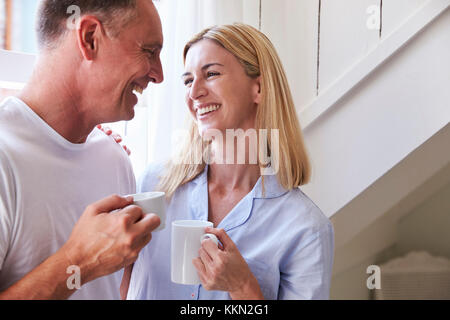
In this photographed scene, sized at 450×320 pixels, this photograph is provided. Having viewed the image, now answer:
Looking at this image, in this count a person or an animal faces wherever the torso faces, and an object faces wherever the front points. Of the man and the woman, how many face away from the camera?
0

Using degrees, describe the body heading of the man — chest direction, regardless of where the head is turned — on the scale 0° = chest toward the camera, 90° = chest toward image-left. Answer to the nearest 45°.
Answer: approximately 315°

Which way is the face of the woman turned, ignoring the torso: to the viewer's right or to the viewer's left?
to the viewer's left

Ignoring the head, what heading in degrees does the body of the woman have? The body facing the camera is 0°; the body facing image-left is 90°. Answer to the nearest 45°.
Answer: approximately 45°

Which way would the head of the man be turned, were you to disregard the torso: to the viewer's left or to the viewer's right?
to the viewer's right

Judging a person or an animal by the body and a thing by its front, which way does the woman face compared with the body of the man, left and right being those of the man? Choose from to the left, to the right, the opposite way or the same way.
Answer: to the right
